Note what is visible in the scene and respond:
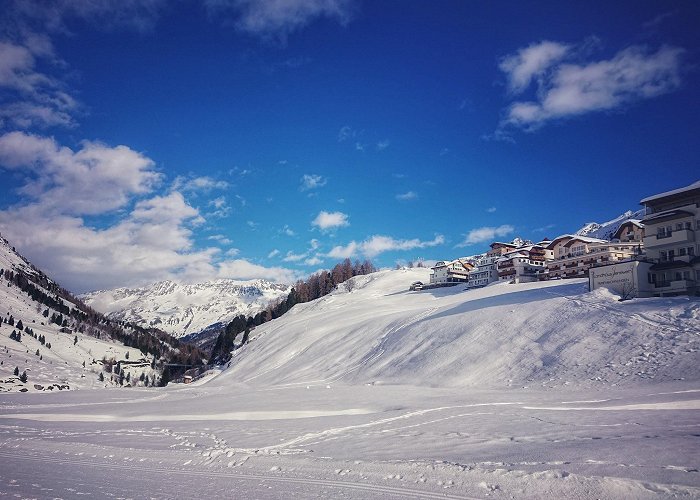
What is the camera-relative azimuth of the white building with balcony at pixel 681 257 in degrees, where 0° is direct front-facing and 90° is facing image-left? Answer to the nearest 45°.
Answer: approximately 45°
